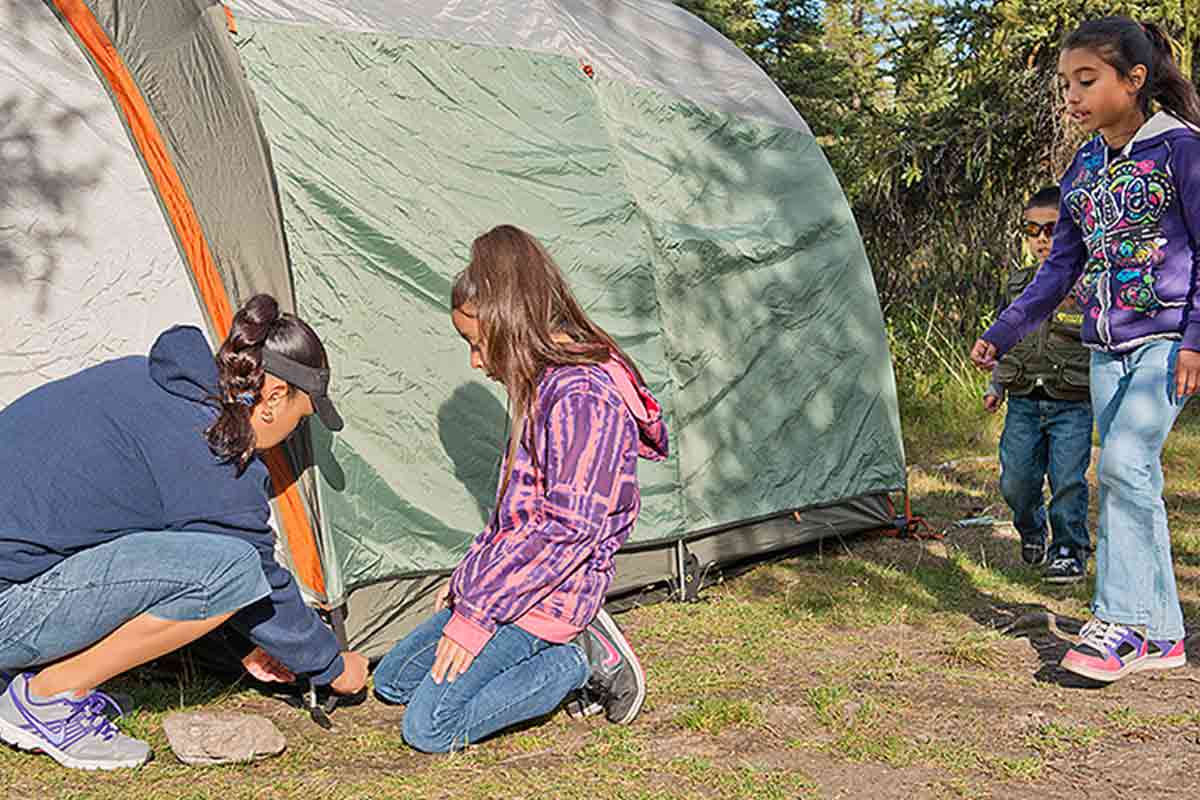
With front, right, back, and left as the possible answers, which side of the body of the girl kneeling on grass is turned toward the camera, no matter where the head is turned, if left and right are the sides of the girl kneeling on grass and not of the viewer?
left

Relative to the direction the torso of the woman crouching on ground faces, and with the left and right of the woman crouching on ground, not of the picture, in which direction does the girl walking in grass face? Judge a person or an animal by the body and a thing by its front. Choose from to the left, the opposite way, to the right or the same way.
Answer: the opposite way

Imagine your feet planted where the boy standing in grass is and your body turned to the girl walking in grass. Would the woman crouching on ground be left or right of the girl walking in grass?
right

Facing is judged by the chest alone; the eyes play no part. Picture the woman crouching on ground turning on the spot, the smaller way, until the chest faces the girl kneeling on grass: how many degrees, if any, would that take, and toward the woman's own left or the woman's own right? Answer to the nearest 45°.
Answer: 0° — they already face them

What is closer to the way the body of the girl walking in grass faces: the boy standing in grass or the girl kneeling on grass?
the girl kneeling on grass

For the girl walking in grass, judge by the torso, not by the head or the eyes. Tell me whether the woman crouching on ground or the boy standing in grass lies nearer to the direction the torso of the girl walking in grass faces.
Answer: the woman crouching on ground

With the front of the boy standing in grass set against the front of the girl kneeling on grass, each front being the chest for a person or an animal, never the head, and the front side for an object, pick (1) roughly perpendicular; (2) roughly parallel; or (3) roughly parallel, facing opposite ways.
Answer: roughly perpendicular

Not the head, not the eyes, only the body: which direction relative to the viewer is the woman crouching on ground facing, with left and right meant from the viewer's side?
facing to the right of the viewer

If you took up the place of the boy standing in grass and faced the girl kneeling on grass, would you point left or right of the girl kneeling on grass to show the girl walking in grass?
left

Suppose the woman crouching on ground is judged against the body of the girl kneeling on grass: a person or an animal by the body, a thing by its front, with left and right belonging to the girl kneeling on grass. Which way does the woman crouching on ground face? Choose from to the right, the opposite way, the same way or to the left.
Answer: the opposite way
